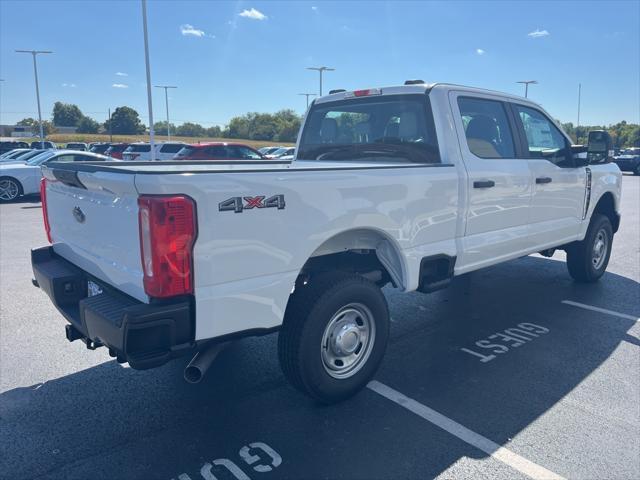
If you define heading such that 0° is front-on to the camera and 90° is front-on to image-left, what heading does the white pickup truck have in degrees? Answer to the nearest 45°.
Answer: approximately 225°

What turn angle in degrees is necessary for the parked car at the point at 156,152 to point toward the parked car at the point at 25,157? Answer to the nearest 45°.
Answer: approximately 45° to its left

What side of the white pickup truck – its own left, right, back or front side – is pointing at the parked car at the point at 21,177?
left
